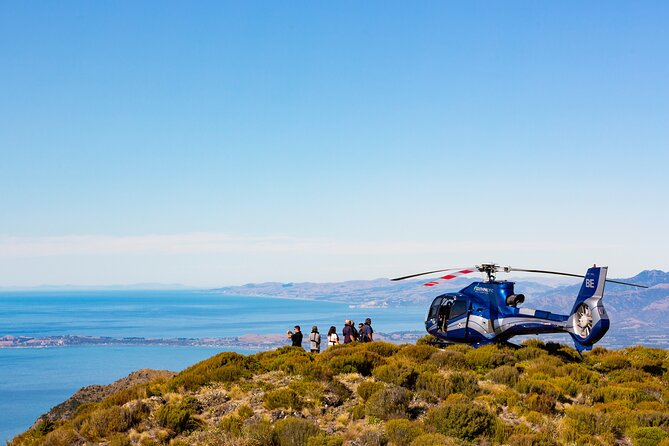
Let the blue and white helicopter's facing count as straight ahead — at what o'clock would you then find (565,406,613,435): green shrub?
The green shrub is roughly at 7 o'clock from the blue and white helicopter.

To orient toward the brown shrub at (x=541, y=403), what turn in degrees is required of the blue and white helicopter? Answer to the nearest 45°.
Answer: approximately 135° to its left

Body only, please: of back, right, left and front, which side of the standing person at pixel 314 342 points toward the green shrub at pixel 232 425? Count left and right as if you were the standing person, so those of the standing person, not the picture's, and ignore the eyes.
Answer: back

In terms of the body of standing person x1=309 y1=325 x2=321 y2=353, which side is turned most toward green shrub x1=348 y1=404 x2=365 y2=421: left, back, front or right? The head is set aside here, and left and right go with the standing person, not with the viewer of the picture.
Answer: back

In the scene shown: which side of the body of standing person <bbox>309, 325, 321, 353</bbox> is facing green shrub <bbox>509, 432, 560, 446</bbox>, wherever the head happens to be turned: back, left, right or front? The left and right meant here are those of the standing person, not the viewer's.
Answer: back

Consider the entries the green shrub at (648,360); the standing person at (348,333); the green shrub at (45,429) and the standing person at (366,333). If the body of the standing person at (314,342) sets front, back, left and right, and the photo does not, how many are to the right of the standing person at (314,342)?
3

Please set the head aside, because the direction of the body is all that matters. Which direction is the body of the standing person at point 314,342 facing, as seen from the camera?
away from the camera

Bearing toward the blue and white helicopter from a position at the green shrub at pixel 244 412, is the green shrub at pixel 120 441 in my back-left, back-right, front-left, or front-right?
back-left

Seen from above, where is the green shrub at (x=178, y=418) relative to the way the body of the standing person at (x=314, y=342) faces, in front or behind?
behind

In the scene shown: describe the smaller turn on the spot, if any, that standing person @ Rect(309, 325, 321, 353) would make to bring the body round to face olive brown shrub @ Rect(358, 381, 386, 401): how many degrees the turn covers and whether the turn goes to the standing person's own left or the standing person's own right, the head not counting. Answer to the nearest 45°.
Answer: approximately 180°

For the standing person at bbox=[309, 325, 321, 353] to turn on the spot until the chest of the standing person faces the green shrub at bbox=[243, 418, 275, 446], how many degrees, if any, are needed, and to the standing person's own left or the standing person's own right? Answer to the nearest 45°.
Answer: approximately 180°

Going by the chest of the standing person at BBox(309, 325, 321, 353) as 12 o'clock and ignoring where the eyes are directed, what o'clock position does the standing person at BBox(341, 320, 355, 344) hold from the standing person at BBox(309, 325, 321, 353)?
the standing person at BBox(341, 320, 355, 344) is roughly at 3 o'clock from the standing person at BBox(309, 325, 321, 353).

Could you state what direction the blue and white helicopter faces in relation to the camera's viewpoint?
facing away from the viewer and to the left of the viewer
